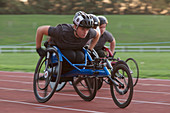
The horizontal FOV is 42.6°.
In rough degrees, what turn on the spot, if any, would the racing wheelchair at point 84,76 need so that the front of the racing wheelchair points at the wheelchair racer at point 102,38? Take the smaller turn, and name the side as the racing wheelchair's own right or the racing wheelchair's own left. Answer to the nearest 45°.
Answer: approximately 135° to the racing wheelchair's own left

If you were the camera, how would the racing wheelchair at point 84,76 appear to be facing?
facing the viewer and to the right of the viewer

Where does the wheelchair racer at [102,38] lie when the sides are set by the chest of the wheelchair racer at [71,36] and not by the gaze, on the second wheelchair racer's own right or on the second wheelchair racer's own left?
on the second wheelchair racer's own left
